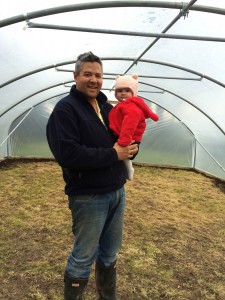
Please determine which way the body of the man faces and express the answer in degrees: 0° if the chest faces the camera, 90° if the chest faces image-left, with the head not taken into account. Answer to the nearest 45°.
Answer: approximately 315°
